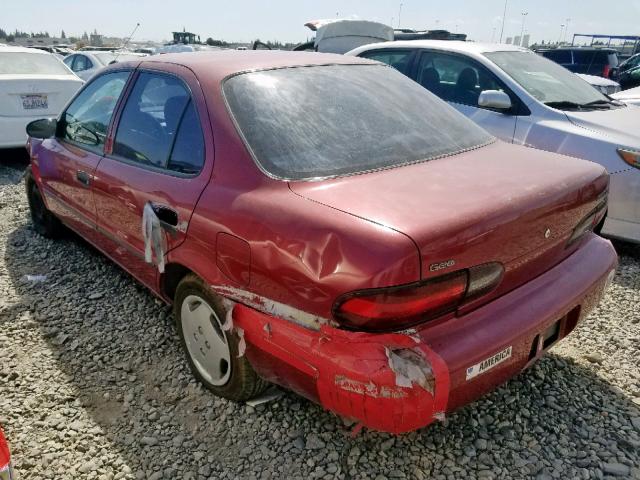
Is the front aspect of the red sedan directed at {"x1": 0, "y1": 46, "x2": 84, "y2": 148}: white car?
yes

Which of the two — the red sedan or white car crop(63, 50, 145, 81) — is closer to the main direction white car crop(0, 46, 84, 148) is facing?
the white car

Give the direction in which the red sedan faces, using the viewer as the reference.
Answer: facing away from the viewer and to the left of the viewer

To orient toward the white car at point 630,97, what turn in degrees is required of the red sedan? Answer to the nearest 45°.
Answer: approximately 90° to its right

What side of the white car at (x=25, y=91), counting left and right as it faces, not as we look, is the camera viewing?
back

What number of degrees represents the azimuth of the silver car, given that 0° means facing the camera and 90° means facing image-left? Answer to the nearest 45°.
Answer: approximately 315°

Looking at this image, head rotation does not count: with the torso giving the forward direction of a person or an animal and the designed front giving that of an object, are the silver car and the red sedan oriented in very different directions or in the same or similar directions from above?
very different directions

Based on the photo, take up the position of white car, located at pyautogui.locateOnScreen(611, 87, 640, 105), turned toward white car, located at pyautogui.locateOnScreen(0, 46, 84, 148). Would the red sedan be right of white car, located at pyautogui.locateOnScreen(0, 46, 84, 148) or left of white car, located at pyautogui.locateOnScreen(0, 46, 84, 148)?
left

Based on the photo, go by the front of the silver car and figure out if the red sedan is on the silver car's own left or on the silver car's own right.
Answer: on the silver car's own right

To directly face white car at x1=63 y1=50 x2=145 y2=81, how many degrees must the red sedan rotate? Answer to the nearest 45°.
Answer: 0° — it already faces it

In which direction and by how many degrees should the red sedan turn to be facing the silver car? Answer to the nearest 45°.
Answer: approximately 90° to its right
